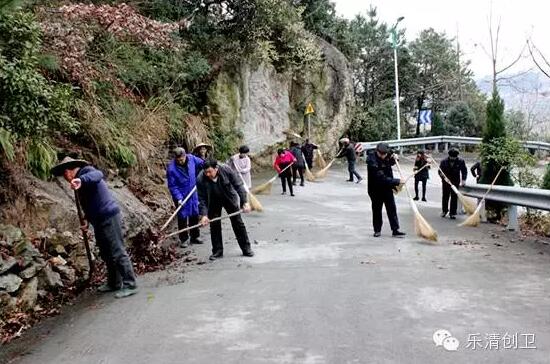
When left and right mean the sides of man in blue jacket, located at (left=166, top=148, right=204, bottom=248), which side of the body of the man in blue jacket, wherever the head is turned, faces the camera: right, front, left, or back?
front

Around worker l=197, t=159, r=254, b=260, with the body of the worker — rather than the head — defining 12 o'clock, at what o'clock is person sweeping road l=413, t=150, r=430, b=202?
The person sweeping road is roughly at 6 o'clock from the worker.

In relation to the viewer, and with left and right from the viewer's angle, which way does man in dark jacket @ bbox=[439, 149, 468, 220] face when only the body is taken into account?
facing the viewer

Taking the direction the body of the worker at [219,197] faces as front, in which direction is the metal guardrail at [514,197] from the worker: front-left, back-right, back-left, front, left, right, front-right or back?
back-left

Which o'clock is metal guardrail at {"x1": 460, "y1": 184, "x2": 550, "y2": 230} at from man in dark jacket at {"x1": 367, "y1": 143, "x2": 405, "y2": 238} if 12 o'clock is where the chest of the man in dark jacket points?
The metal guardrail is roughly at 10 o'clock from the man in dark jacket.

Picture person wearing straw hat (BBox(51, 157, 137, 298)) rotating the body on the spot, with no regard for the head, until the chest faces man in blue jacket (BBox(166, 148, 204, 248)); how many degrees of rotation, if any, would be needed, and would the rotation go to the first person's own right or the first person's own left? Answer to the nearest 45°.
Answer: approximately 135° to the first person's own right

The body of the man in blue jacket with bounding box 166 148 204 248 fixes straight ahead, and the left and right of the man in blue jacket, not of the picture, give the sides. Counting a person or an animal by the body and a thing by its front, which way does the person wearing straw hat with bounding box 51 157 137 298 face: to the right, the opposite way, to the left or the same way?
to the right

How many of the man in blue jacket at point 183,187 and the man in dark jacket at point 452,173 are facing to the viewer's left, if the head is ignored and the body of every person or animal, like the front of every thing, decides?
0

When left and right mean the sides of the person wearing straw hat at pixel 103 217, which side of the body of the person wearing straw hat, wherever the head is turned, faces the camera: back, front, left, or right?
left

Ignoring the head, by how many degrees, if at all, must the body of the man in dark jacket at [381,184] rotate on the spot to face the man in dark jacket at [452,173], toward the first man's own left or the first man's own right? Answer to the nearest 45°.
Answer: approximately 90° to the first man's own left

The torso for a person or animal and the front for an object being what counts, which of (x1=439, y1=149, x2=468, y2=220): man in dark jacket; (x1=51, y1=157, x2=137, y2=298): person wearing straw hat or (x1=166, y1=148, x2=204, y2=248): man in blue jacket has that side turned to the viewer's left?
the person wearing straw hat

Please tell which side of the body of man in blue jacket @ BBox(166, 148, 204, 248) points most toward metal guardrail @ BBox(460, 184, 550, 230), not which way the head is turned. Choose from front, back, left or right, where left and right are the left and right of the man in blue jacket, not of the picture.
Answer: left

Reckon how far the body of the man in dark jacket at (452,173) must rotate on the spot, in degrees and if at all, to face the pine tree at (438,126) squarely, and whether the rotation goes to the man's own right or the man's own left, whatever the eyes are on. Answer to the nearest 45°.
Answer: approximately 180°

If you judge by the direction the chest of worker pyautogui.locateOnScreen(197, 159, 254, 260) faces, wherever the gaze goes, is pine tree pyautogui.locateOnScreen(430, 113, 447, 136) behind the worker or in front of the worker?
behind

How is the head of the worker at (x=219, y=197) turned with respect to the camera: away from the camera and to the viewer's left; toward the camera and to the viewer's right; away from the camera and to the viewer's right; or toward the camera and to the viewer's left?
toward the camera and to the viewer's left

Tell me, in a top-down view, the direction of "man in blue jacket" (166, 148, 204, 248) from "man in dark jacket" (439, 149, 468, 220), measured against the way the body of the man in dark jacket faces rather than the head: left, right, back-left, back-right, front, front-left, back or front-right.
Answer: front-right

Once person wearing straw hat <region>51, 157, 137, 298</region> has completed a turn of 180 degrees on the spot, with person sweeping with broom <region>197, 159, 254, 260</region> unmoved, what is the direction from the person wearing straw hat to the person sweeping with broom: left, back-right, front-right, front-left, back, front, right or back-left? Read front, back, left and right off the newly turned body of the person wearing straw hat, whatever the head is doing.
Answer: front-left
